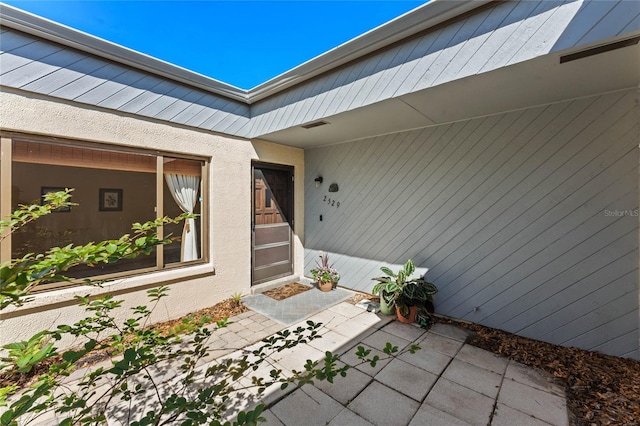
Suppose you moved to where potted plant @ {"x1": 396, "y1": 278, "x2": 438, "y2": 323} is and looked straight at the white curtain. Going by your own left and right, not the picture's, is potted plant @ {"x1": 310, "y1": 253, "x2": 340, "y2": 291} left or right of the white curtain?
right

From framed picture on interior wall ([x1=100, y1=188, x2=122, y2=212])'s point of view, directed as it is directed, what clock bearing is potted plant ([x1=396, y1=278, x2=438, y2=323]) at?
The potted plant is roughly at 11 o'clock from the framed picture on interior wall.

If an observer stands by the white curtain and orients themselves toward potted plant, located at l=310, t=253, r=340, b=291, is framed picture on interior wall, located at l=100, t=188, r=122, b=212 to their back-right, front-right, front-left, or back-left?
back-left

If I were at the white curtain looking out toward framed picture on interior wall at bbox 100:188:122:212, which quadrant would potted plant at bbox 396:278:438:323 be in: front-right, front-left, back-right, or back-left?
back-right

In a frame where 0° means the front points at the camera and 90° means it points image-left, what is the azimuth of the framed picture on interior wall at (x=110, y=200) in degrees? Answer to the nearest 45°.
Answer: approximately 0°

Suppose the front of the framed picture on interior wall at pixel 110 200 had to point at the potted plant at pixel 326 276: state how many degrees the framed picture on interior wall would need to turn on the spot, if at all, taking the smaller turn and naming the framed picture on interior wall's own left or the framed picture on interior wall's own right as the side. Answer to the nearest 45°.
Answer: approximately 45° to the framed picture on interior wall's own left

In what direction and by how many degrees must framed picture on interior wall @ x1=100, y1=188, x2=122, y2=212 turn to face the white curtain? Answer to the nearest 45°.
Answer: approximately 45° to its left
